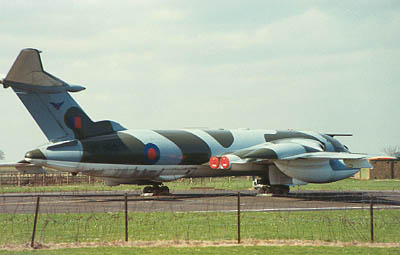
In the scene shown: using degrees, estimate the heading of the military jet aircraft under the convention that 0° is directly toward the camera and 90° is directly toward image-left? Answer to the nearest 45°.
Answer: approximately 225°

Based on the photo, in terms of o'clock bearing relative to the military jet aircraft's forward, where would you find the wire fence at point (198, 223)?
The wire fence is roughly at 4 o'clock from the military jet aircraft.
